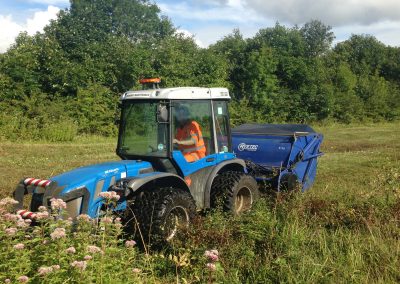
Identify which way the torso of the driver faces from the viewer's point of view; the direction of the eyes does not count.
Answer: to the viewer's left

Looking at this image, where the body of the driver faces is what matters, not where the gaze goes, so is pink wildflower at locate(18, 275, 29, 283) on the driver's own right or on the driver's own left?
on the driver's own left

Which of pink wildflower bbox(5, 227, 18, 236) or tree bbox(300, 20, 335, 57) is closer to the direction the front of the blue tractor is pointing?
the pink wildflower

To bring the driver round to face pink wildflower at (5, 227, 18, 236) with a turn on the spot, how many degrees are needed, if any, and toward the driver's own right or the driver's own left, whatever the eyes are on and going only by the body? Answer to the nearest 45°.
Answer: approximately 45° to the driver's own left

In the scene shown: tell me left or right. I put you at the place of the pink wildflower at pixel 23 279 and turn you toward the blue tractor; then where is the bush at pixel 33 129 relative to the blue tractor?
left

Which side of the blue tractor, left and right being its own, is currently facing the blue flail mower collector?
back

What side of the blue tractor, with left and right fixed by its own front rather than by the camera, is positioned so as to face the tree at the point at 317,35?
back

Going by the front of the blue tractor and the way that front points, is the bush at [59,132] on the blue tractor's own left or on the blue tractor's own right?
on the blue tractor's own right

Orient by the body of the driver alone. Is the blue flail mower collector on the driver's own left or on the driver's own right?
on the driver's own right

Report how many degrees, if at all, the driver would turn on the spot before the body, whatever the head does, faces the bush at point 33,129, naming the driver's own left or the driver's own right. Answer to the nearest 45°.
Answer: approximately 45° to the driver's own right

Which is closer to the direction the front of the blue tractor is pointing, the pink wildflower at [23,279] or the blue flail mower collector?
the pink wildflower
